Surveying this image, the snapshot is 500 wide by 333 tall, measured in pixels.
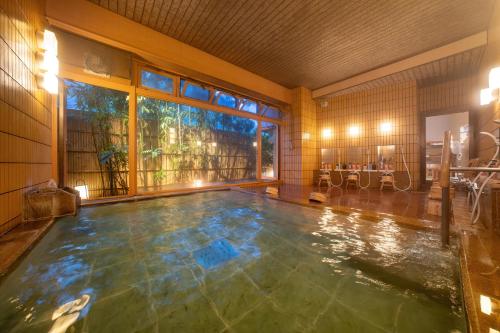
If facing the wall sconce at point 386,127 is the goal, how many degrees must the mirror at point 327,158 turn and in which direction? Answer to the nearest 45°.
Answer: approximately 90° to its left

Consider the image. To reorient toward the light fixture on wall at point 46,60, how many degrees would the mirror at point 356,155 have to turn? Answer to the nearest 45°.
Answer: approximately 45° to its right

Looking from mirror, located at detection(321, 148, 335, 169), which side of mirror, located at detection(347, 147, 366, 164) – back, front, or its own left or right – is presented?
right

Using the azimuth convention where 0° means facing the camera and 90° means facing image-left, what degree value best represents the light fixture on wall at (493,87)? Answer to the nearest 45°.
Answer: approximately 90°

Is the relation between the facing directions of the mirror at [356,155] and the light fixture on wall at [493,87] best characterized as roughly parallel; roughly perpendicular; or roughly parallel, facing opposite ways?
roughly perpendicular

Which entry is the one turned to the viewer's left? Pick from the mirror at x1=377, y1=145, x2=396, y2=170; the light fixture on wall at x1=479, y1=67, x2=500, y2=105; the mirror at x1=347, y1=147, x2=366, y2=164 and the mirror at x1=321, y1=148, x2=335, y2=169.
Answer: the light fixture on wall

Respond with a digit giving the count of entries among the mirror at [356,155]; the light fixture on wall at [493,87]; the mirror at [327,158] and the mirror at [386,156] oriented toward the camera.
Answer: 3

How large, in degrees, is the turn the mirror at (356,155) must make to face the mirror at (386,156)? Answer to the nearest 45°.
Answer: approximately 90° to its left

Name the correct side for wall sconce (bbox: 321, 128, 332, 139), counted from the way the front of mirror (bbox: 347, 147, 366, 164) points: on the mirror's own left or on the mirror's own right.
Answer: on the mirror's own right

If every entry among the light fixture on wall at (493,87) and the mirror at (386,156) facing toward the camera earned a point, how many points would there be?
1
